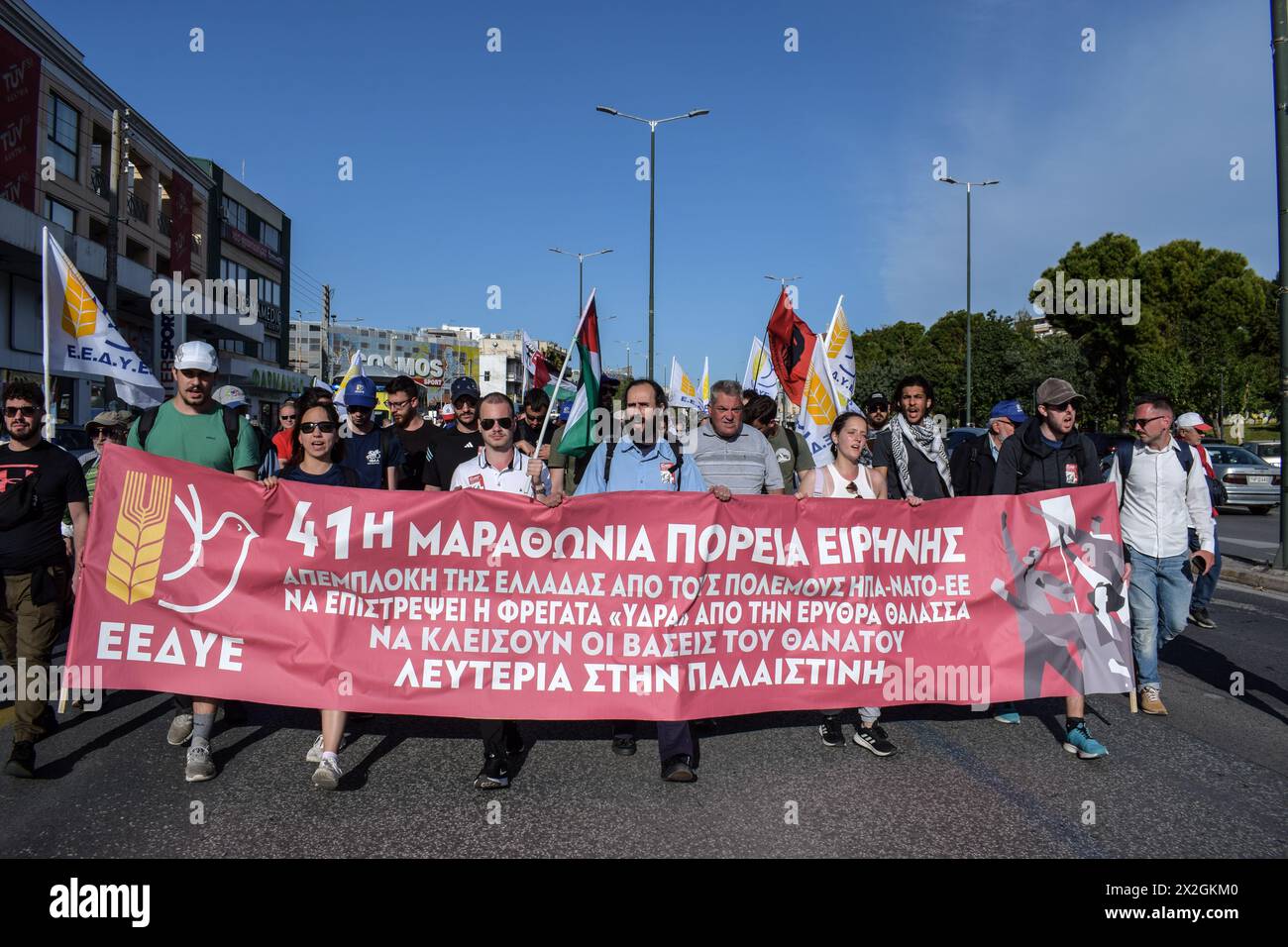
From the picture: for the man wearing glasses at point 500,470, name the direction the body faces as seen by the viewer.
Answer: toward the camera

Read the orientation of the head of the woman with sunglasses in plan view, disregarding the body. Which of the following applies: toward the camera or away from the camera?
toward the camera

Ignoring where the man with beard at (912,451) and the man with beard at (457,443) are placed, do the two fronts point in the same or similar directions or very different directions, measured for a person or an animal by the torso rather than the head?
same or similar directions

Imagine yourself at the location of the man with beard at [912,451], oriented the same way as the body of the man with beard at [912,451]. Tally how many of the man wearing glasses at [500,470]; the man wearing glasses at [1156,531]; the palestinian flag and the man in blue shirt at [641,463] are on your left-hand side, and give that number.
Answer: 1

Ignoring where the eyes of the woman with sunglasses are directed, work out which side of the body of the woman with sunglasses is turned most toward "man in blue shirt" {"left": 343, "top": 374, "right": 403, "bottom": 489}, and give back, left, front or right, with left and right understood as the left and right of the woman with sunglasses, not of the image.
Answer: back

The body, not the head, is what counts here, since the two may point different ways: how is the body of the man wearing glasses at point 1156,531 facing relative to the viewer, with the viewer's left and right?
facing the viewer

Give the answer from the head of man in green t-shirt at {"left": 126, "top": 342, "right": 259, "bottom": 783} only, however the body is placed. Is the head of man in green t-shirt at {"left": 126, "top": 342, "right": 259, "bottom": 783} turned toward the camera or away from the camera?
toward the camera

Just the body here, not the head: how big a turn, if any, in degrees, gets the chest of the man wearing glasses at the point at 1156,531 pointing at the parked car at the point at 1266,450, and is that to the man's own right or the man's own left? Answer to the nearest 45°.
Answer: approximately 180°

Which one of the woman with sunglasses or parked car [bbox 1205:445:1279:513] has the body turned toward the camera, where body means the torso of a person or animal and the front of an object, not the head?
the woman with sunglasses

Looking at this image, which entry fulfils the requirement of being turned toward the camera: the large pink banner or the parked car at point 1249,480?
the large pink banner

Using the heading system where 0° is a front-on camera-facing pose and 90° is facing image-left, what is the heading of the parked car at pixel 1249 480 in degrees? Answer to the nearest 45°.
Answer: approximately 135°

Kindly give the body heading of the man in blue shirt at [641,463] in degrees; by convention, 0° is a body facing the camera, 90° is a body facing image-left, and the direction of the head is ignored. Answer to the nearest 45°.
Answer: approximately 0°

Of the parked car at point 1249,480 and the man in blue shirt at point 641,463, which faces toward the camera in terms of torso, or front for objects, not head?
the man in blue shirt

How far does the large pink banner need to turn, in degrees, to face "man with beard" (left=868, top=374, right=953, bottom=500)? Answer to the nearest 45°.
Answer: approximately 135° to its left

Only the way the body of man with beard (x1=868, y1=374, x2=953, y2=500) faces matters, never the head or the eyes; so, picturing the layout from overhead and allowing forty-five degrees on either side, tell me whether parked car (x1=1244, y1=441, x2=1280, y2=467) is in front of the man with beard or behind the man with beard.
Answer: behind

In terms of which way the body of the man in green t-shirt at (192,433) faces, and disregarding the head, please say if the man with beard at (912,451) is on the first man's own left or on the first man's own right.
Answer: on the first man's own left

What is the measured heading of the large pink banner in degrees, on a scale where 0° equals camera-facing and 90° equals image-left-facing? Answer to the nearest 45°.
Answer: approximately 0°

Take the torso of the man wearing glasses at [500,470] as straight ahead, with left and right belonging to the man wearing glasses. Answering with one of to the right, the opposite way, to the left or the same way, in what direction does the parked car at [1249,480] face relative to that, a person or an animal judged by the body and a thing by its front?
the opposite way
